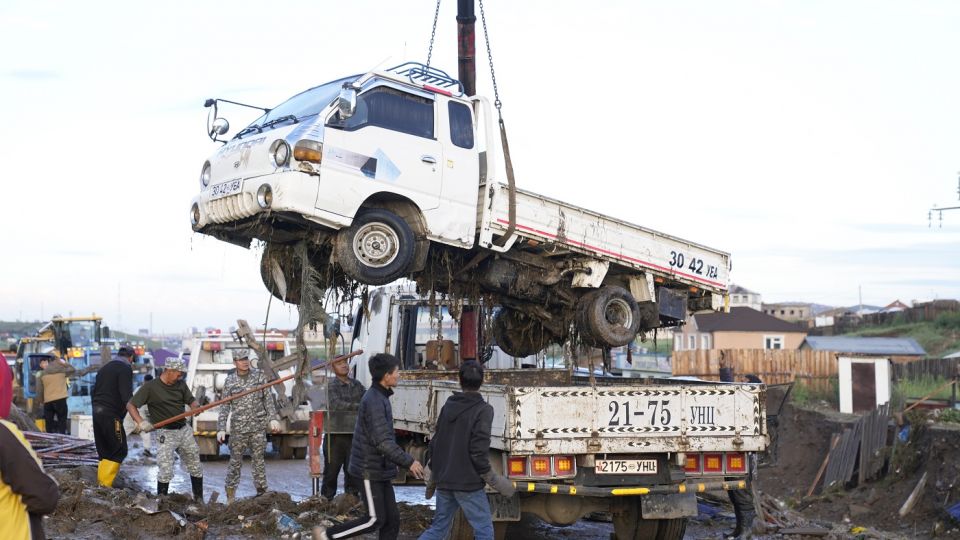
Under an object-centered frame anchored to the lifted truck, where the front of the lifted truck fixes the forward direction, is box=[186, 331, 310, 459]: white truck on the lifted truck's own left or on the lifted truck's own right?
on the lifted truck's own right

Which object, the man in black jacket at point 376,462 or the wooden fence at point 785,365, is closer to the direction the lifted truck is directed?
the man in black jacket

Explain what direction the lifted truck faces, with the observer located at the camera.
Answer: facing the viewer and to the left of the viewer

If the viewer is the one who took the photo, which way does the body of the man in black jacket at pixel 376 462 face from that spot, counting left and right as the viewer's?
facing to the right of the viewer

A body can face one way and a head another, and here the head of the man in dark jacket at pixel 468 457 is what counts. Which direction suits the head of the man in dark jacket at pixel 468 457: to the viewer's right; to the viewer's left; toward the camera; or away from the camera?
away from the camera

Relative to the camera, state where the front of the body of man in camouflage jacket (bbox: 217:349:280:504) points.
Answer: toward the camera

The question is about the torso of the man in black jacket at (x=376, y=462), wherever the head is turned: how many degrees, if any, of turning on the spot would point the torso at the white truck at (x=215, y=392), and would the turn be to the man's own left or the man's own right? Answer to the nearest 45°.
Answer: approximately 90° to the man's own left

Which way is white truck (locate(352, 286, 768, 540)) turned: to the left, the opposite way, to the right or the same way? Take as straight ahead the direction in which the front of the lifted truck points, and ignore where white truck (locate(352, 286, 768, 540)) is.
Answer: to the right

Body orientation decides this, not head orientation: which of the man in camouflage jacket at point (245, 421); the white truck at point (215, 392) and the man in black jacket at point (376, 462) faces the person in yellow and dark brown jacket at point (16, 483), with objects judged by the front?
the man in camouflage jacket

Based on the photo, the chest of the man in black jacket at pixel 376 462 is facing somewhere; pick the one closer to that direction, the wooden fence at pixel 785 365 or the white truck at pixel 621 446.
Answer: the white truck

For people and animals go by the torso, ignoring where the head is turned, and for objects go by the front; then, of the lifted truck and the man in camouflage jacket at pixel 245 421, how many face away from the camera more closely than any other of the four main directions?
0

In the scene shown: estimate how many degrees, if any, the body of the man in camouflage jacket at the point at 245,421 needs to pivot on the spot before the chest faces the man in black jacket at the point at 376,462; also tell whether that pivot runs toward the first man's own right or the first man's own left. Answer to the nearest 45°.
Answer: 0° — they already face them

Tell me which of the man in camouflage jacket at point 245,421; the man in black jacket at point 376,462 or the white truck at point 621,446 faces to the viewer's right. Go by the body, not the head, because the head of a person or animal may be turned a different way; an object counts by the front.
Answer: the man in black jacket
